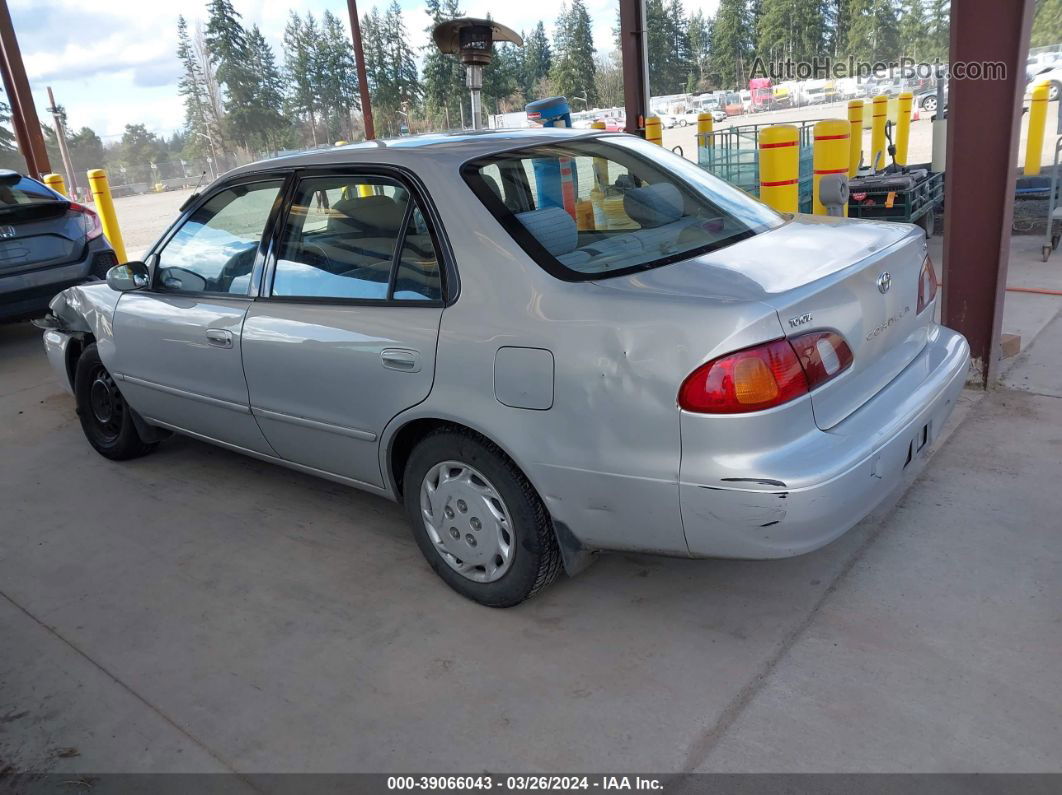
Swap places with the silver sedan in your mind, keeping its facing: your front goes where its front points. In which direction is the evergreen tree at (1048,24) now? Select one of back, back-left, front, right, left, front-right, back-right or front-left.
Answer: right

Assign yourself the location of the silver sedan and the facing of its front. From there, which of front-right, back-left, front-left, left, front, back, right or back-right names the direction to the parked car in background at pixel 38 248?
front

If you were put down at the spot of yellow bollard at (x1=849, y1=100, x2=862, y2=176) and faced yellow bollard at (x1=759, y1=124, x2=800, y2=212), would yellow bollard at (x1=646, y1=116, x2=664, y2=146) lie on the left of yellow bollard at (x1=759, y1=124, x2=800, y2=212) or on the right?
right

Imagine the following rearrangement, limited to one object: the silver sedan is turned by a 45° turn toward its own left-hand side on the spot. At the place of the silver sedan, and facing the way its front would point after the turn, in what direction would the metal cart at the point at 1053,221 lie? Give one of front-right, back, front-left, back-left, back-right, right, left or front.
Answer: back-right

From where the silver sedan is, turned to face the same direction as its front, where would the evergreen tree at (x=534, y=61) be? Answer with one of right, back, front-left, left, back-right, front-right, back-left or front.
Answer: front-right

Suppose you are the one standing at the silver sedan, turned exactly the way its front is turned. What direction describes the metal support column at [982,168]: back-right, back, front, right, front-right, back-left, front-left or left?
right

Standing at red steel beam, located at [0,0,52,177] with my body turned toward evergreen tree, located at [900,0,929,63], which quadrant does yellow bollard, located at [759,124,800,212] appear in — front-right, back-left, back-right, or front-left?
front-right

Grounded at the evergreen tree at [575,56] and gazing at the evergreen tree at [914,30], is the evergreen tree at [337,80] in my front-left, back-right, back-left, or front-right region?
back-right

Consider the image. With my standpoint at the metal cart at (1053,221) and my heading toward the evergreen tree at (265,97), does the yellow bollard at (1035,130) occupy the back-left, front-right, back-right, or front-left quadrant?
front-right

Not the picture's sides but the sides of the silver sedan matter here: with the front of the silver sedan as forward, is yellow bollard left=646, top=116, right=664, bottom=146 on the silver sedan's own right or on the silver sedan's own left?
on the silver sedan's own right

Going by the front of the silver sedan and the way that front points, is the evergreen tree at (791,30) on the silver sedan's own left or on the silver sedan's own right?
on the silver sedan's own right

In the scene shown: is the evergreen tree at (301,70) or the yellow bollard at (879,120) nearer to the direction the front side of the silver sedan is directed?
the evergreen tree

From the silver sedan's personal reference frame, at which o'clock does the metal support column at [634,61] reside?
The metal support column is roughly at 2 o'clock from the silver sedan.

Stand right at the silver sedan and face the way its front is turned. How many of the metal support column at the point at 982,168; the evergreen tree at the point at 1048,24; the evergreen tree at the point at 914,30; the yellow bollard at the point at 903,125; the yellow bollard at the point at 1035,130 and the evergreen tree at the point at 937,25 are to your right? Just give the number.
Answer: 6

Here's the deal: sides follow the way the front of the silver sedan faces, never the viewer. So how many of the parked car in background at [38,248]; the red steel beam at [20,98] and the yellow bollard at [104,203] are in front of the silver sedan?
3

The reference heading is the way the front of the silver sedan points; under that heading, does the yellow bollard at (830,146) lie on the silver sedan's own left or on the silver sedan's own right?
on the silver sedan's own right

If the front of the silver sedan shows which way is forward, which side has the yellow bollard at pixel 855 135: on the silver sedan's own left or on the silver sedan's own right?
on the silver sedan's own right

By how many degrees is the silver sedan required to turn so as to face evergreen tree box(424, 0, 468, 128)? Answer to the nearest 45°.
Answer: approximately 45° to its right

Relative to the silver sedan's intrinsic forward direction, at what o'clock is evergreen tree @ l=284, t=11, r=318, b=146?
The evergreen tree is roughly at 1 o'clock from the silver sedan.

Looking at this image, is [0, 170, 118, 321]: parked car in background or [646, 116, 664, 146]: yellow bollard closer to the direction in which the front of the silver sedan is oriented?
the parked car in background

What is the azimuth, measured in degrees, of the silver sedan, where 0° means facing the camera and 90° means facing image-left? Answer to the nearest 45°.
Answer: approximately 135°
